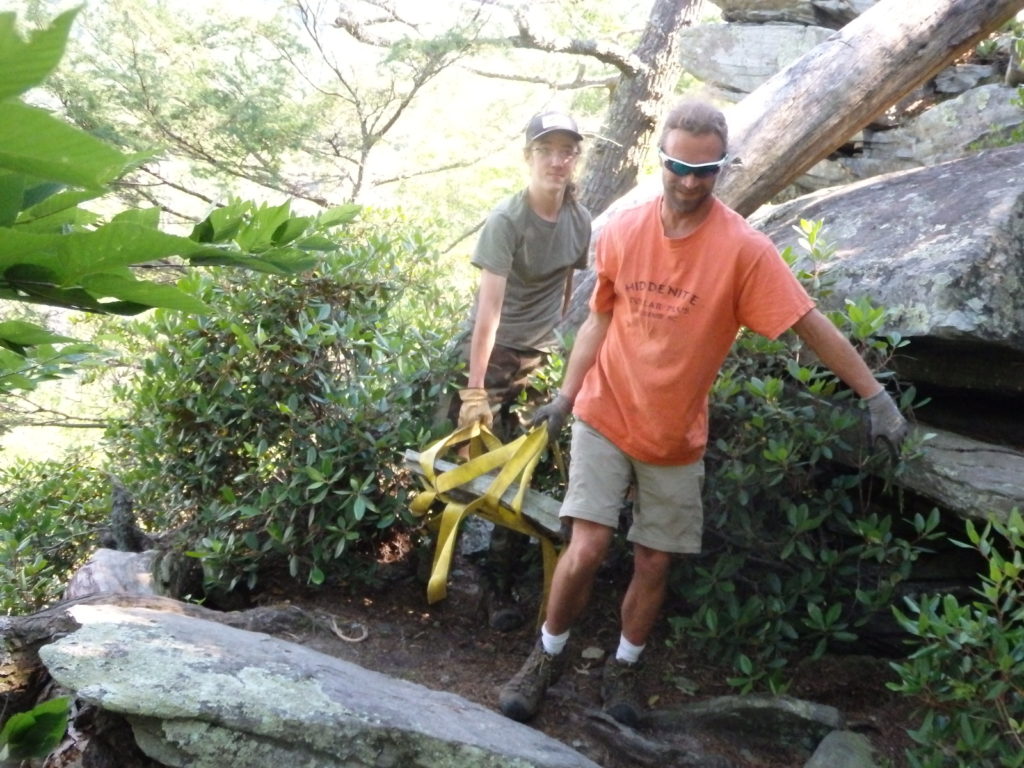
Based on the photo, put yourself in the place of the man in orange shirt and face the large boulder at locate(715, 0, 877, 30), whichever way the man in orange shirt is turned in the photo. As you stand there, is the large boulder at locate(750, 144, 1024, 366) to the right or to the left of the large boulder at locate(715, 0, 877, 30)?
right

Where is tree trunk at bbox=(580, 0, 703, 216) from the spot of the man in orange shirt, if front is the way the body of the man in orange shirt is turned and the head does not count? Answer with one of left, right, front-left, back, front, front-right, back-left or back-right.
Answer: back

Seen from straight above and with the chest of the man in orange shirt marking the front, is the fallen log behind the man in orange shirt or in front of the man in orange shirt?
behind

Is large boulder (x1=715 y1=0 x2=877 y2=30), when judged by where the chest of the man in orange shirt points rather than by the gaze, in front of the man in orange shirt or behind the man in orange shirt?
behind

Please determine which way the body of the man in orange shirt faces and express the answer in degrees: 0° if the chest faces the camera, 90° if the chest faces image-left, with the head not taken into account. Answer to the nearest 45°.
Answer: approximately 0°

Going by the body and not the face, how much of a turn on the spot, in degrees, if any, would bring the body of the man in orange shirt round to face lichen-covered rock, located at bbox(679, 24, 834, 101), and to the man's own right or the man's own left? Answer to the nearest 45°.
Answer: approximately 180°

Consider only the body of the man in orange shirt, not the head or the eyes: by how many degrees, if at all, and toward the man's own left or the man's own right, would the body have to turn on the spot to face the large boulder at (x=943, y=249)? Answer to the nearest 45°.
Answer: approximately 135° to the man's own left
